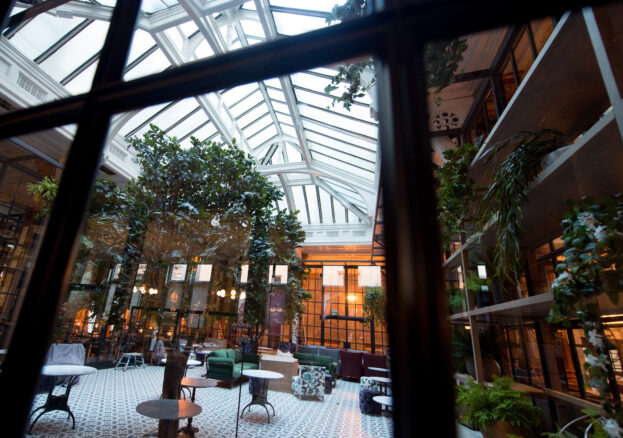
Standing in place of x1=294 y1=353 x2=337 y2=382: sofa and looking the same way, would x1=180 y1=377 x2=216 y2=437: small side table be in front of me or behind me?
in front

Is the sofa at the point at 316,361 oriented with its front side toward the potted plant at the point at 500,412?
yes

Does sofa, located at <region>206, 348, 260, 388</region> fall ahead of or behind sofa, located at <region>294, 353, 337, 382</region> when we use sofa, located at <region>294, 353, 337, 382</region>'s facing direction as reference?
ahead

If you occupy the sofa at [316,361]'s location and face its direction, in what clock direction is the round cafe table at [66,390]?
The round cafe table is roughly at 1 o'clock from the sofa.

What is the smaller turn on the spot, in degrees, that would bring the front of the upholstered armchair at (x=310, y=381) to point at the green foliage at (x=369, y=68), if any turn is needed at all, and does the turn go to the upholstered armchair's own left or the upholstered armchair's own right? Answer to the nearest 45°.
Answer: approximately 135° to the upholstered armchair's own left

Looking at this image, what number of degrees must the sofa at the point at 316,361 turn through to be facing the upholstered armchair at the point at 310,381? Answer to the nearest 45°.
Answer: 0° — it already faces it
